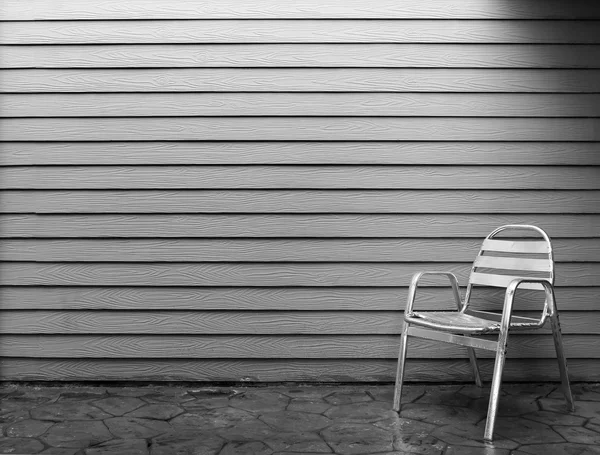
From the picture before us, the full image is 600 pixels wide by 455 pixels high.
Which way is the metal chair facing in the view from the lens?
facing the viewer and to the left of the viewer
